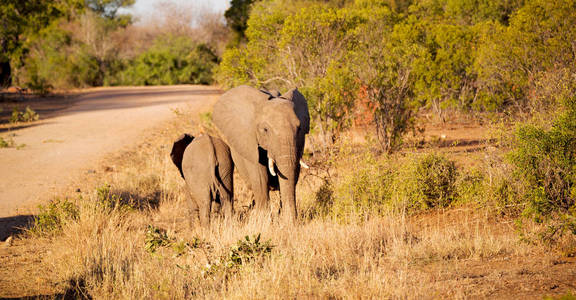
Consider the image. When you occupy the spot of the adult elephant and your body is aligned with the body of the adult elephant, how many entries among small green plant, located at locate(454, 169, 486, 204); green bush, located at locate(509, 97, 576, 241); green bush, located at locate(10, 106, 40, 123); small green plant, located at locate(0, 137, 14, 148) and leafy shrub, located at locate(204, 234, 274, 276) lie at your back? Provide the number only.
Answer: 2

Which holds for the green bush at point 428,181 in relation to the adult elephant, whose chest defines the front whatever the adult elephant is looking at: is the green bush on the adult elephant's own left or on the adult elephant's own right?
on the adult elephant's own left

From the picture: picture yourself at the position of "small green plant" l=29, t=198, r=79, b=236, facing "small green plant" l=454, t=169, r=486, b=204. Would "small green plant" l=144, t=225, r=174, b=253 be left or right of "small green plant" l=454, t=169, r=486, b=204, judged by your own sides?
right

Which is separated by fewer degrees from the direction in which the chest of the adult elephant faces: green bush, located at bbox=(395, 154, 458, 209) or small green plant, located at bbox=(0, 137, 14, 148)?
the green bush

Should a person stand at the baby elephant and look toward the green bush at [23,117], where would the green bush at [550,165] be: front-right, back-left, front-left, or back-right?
back-right

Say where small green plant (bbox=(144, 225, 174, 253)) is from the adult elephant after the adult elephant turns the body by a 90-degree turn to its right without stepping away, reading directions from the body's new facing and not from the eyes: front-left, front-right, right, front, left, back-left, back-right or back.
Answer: front

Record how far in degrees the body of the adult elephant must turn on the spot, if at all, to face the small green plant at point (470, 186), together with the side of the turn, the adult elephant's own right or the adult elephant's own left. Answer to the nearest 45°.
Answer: approximately 45° to the adult elephant's own left

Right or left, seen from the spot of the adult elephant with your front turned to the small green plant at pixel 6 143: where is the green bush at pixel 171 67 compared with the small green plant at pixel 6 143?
right

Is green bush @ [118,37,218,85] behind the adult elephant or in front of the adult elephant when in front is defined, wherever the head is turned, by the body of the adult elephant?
behind

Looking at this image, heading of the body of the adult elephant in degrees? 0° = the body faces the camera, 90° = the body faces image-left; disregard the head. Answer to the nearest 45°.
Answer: approximately 315°

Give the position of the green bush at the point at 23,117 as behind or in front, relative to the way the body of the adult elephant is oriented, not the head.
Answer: behind

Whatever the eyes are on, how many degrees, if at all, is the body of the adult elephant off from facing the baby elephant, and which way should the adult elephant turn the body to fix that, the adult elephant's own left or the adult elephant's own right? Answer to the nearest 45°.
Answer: approximately 135° to the adult elephant's own right

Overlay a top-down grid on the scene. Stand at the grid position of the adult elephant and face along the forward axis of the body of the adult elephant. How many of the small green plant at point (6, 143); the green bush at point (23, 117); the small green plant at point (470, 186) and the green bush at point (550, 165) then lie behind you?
2

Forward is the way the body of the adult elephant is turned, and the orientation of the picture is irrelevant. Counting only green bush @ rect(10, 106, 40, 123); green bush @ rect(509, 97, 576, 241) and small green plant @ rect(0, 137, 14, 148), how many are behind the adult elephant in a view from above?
2

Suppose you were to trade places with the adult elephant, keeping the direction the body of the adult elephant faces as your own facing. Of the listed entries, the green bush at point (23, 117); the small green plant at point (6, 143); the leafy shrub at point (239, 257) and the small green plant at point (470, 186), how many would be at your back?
2

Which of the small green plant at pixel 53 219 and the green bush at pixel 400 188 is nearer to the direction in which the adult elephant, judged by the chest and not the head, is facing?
the green bush
